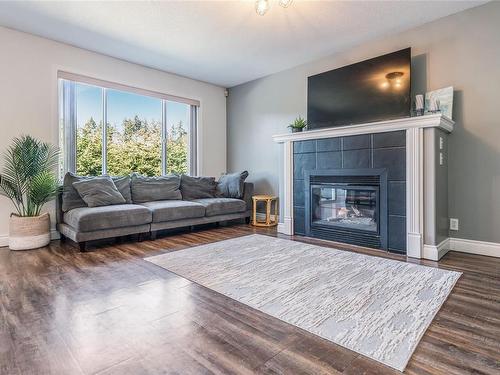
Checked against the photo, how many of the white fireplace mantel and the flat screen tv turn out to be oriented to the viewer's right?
0

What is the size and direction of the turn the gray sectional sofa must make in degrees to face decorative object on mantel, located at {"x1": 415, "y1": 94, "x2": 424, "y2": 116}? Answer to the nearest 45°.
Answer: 0° — it already faces it

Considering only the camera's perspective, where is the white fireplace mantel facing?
facing the viewer and to the left of the viewer

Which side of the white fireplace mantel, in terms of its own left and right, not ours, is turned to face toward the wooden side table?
right

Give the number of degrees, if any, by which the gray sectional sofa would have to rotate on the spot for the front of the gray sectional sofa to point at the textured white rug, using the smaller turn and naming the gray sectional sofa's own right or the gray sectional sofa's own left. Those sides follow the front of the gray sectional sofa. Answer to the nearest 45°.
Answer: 0° — it already faces it

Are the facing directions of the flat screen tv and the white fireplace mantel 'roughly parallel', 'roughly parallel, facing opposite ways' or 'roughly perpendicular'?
roughly parallel

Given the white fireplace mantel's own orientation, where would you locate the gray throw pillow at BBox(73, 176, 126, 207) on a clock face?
The gray throw pillow is roughly at 1 o'clock from the white fireplace mantel.

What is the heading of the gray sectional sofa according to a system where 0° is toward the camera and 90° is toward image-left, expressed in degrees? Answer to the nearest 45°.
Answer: approximately 315°

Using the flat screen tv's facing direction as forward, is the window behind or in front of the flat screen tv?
in front

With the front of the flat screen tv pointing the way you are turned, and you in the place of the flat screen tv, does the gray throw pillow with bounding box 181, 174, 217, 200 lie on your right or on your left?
on your right

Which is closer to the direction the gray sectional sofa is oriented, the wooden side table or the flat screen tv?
the flat screen tv

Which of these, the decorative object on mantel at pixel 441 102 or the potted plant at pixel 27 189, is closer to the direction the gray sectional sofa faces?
the decorative object on mantel

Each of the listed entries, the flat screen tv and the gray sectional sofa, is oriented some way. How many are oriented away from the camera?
0
